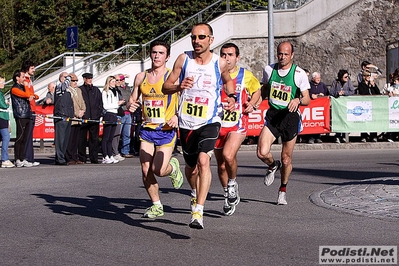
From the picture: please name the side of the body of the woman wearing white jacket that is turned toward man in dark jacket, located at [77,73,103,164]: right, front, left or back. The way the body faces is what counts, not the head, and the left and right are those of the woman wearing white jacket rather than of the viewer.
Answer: right

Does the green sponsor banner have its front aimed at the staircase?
no

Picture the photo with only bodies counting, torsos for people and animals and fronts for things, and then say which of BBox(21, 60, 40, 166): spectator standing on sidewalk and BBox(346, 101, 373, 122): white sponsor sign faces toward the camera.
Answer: the white sponsor sign

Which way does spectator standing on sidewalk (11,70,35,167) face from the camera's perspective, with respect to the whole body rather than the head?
to the viewer's right

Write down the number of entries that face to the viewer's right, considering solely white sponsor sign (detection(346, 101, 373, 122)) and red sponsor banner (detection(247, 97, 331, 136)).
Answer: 0

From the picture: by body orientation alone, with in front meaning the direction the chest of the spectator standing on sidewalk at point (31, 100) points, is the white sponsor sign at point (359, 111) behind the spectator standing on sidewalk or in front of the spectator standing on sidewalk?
in front

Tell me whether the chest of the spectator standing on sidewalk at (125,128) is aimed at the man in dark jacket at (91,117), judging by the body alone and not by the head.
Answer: no

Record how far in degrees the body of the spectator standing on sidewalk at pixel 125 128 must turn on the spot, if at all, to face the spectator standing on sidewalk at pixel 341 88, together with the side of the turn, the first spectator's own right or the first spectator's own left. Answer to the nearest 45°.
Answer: approximately 45° to the first spectator's own left

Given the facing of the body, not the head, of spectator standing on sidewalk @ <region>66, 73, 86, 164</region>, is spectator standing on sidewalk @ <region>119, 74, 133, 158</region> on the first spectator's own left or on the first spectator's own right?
on the first spectator's own left

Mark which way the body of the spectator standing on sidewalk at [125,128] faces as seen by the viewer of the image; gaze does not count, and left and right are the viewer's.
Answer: facing the viewer and to the right of the viewer

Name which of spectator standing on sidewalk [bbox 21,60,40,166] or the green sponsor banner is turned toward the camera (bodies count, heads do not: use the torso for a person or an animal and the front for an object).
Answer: the green sponsor banner

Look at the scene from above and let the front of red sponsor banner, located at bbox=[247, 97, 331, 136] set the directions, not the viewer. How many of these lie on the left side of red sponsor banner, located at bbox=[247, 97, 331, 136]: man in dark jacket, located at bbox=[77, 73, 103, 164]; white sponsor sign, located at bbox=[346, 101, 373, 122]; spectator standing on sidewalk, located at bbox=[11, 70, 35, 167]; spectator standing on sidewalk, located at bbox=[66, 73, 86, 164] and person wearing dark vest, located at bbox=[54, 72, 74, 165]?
1

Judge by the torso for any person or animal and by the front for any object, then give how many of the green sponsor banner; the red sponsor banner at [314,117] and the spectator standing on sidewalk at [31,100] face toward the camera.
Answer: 2

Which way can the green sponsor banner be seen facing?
toward the camera

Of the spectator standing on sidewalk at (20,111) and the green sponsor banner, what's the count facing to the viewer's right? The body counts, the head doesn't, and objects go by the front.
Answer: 1

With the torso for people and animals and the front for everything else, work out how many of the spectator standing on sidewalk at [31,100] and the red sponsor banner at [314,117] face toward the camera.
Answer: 1
